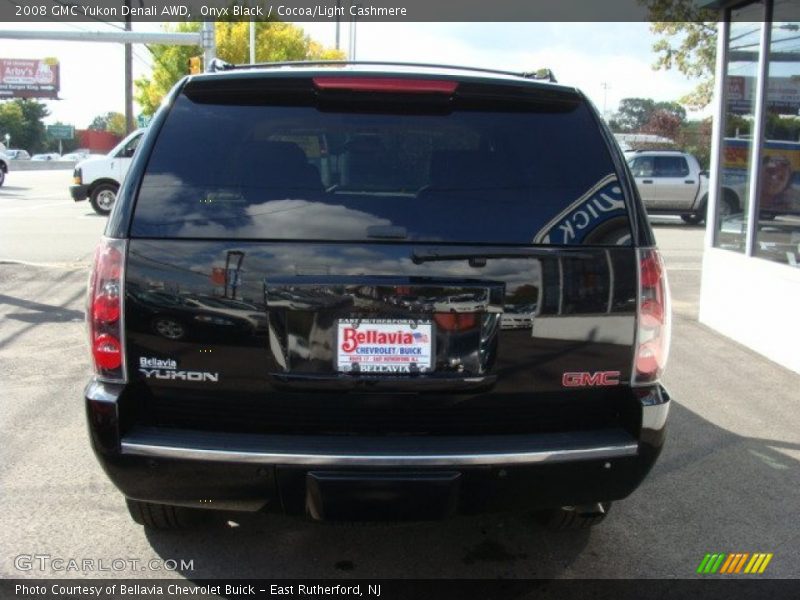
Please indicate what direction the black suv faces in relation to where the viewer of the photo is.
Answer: facing away from the viewer

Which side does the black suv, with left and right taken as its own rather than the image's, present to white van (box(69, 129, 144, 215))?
front

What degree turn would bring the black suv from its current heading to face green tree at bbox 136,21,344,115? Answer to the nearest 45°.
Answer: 0° — it already faces it

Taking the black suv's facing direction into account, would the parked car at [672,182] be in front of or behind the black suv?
in front

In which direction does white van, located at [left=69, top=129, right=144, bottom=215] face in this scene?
to the viewer's left

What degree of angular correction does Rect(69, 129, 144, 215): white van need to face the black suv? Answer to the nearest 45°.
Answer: approximately 90° to its left

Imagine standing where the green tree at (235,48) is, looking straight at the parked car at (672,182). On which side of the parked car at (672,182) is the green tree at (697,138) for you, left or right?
left

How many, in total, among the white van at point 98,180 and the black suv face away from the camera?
1

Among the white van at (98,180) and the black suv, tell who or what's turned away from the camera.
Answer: the black suv
